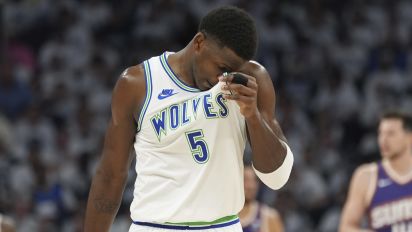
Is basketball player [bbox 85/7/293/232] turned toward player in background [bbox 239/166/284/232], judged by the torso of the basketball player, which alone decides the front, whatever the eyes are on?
no

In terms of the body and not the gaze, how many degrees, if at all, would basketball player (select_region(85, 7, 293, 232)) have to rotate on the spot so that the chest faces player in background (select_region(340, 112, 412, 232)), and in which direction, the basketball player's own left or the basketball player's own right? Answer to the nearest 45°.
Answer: approximately 135° to the basketball player's own left

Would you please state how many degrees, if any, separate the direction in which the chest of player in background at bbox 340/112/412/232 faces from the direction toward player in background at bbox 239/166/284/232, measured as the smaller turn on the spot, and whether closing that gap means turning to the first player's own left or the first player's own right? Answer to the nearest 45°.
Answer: approximately 90° to the first player's own right

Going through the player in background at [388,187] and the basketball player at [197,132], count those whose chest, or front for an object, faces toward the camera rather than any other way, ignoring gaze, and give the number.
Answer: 2

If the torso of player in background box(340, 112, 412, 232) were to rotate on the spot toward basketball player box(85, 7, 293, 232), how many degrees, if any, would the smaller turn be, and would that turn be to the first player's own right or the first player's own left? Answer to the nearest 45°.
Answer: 0° — they already face them

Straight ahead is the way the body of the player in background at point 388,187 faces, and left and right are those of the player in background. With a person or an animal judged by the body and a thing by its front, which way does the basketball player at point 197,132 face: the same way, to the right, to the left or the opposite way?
the same way

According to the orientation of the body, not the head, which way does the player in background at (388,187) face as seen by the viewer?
toward the camera

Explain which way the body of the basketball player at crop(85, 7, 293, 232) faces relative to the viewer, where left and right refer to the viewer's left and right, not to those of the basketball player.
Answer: facing the viewer
